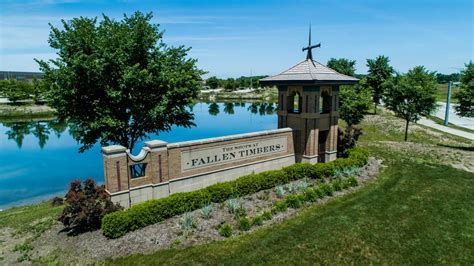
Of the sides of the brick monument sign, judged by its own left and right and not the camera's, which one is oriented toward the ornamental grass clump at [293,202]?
front

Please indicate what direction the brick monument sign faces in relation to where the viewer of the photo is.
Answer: facing the viewer and to the right of the viewer

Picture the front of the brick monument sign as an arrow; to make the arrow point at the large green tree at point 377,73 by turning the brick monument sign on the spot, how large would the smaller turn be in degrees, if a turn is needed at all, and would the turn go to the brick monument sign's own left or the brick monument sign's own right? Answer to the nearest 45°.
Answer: approximately 90° to the brick monument sign's own left

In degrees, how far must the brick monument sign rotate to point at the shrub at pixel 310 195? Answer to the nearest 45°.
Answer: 0° — it already faces it

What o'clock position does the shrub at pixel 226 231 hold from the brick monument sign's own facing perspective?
The shrub is roughly at 2 o'clock from the brick monument sign.

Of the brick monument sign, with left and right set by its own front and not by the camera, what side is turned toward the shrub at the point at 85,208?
right

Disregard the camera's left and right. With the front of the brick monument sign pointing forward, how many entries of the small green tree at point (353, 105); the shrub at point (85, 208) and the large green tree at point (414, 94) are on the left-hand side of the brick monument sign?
2

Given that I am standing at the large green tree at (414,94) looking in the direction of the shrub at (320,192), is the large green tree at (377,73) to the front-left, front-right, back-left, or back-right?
back-right

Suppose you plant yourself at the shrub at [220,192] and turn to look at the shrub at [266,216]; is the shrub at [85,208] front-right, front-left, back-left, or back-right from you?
back-right

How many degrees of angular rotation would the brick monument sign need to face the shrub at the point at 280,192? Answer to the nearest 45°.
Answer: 0° — it already faces it

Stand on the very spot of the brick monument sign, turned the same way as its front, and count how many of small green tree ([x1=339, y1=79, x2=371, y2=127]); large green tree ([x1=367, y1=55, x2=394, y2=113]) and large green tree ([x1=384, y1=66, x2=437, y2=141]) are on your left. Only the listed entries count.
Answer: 3
